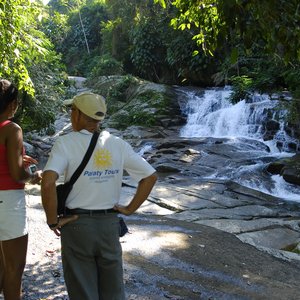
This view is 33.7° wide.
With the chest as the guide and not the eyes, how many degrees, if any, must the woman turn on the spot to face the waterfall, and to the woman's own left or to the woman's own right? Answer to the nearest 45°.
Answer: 0° — they already face it

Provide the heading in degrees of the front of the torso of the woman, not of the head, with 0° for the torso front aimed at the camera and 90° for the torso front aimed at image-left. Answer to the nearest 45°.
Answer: approximately 225°
